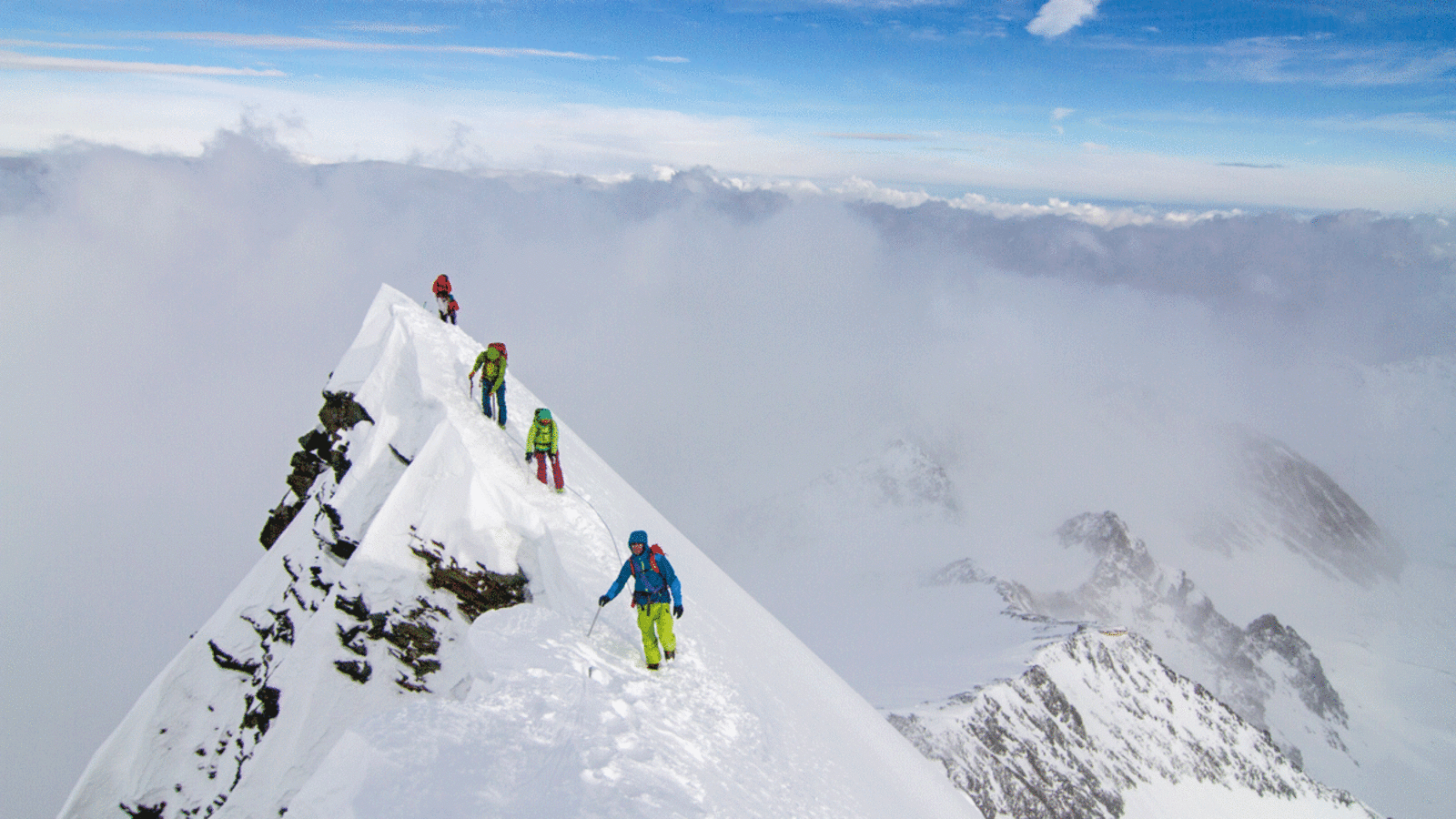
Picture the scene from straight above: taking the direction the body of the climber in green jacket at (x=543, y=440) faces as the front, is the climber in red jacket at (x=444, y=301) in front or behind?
behind

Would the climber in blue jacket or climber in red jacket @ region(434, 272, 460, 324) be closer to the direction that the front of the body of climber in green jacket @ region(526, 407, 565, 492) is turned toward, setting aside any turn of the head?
the climber in blue jacket

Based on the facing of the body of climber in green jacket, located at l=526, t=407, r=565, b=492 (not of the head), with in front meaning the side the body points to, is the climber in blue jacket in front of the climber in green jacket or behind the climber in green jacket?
in front

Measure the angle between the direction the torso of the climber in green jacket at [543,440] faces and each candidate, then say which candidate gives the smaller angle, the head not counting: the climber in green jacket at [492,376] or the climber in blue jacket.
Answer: the climber in blue jacket

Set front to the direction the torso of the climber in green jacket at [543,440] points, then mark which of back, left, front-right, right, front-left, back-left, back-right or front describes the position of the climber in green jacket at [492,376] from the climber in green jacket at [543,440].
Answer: back-right

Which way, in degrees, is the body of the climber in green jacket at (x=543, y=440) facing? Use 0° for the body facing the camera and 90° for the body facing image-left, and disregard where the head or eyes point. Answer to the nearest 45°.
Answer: approximately 0°
